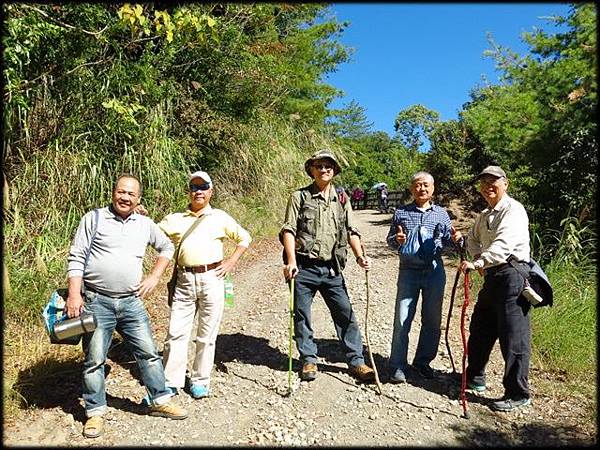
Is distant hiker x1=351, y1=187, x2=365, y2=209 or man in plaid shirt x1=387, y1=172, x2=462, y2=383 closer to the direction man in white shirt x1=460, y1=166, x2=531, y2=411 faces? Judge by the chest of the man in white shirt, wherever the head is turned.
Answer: the man in plaid shirt

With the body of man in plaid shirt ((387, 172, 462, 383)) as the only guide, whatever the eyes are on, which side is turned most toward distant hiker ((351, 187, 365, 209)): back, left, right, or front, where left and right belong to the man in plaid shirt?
back

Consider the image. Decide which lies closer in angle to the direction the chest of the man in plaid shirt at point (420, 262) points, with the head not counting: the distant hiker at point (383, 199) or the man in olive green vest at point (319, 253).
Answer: the man in olive green vest

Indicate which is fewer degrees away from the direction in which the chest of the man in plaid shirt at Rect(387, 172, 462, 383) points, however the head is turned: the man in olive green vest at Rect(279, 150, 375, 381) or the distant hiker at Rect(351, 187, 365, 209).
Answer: the man in olive green vest

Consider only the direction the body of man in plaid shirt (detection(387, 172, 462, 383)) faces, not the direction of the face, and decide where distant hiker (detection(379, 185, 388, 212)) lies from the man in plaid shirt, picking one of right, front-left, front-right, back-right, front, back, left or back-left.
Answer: back

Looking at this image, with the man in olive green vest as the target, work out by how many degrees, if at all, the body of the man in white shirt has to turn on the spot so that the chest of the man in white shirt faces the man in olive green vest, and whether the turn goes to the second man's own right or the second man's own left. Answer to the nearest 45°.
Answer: approximately 45° to the second man's own right

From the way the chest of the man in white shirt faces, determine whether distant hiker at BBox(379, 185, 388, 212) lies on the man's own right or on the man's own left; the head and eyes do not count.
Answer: on the man's own right

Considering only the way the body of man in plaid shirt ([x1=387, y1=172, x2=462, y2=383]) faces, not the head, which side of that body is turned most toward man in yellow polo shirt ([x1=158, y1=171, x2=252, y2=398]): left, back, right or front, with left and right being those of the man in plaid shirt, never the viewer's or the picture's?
right

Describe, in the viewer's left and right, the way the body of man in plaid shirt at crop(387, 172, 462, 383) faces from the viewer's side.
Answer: facing the viewer

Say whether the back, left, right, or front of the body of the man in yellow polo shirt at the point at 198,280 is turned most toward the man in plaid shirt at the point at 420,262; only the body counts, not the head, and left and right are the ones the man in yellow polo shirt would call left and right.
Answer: left

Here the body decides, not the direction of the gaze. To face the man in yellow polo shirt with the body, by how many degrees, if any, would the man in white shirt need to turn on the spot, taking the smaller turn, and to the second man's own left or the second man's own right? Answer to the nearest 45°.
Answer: approximately 45° to the second man's own right

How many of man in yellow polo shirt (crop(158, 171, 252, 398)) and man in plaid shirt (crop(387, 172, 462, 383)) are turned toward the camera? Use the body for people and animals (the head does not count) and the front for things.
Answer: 2

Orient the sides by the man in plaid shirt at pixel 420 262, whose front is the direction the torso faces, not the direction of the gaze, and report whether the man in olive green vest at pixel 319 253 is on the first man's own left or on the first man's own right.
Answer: on the first man's own right

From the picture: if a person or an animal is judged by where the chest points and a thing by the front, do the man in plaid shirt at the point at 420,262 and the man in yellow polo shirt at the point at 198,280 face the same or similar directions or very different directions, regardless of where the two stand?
same or similar directions

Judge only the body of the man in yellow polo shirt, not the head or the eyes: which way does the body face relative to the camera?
toward the camera
